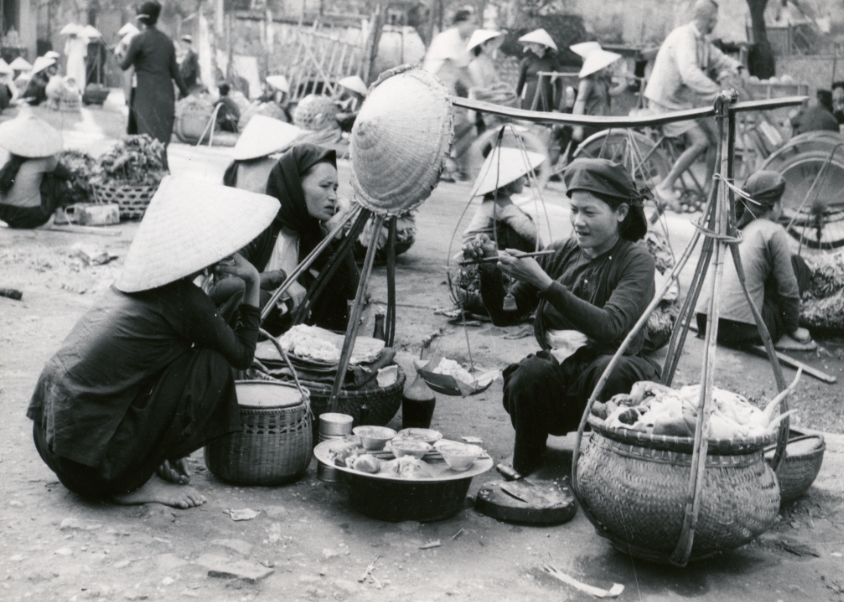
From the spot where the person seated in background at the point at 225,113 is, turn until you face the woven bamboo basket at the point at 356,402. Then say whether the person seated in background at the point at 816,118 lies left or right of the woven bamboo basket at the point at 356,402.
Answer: left

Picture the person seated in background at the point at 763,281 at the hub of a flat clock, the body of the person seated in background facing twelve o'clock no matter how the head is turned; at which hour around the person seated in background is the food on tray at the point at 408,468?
The food on tray is roughly at 5 o'clock from the person seated in background.

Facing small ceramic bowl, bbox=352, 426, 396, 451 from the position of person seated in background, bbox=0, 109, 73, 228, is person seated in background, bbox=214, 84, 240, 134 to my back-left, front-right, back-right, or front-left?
back-left

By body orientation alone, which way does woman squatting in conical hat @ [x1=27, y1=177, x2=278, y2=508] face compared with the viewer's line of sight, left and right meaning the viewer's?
facing to the right of the viewer

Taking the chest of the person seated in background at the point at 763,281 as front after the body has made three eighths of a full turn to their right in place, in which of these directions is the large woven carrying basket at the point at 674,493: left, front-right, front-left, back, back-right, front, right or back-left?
front
